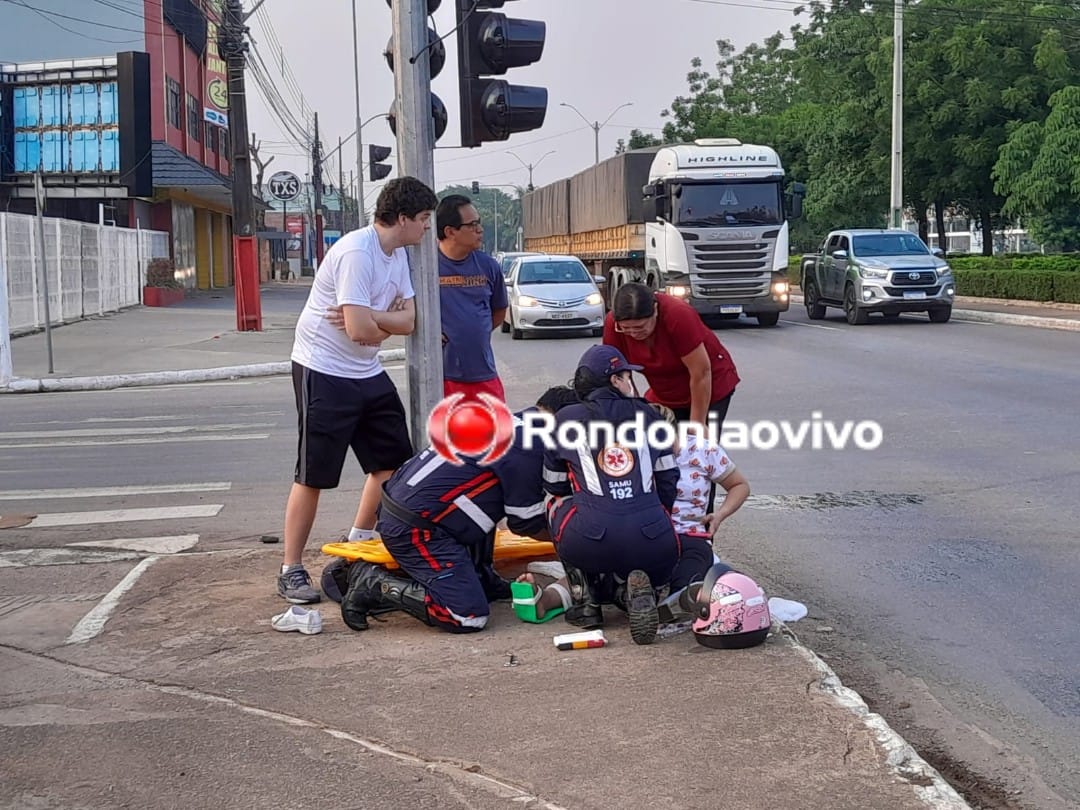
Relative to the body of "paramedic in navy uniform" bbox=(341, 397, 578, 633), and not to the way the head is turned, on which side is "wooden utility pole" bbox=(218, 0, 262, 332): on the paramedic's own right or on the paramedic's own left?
on the paramedic's own left

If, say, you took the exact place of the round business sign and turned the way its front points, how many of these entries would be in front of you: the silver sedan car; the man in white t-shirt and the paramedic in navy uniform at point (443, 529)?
3

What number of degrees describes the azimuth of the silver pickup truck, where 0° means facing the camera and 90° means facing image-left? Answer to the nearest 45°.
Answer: approximately 315°

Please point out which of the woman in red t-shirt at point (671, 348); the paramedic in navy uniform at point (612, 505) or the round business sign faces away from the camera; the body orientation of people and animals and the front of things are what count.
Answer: the paramedic in navy uniform

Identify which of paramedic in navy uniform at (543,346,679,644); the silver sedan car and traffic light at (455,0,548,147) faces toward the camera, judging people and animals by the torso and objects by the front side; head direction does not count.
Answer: the silver sedan car

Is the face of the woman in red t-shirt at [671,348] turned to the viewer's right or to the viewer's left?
to the viewer's left

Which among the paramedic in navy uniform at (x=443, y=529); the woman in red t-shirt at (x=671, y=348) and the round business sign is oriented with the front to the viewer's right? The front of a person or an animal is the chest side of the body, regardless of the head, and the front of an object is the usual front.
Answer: the paramedic in navy uniform

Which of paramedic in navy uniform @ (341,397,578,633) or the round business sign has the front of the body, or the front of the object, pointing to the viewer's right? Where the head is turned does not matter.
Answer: the paramedic in navy uniform

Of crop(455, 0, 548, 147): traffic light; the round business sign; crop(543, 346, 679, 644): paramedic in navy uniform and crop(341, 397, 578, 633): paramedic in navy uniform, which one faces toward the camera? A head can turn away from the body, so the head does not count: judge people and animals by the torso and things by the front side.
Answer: the round business sign

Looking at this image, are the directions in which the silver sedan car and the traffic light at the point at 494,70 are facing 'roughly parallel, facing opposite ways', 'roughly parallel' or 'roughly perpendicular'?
roughly perpendicular

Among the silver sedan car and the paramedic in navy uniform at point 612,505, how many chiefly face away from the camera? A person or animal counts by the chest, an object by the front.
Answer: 1

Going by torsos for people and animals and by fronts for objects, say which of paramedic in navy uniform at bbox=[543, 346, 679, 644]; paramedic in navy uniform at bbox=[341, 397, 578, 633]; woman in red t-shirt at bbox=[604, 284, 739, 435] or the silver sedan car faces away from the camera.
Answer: paramedic in navy uniform at bbox=[543, 346, 679, 644]

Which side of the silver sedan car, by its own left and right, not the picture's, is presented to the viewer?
front

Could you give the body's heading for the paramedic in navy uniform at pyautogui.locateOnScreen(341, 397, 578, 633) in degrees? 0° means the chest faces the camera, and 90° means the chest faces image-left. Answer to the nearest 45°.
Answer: approximately 270°

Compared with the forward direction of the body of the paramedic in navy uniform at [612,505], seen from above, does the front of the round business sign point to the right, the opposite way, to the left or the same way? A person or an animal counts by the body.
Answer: the opposite way
